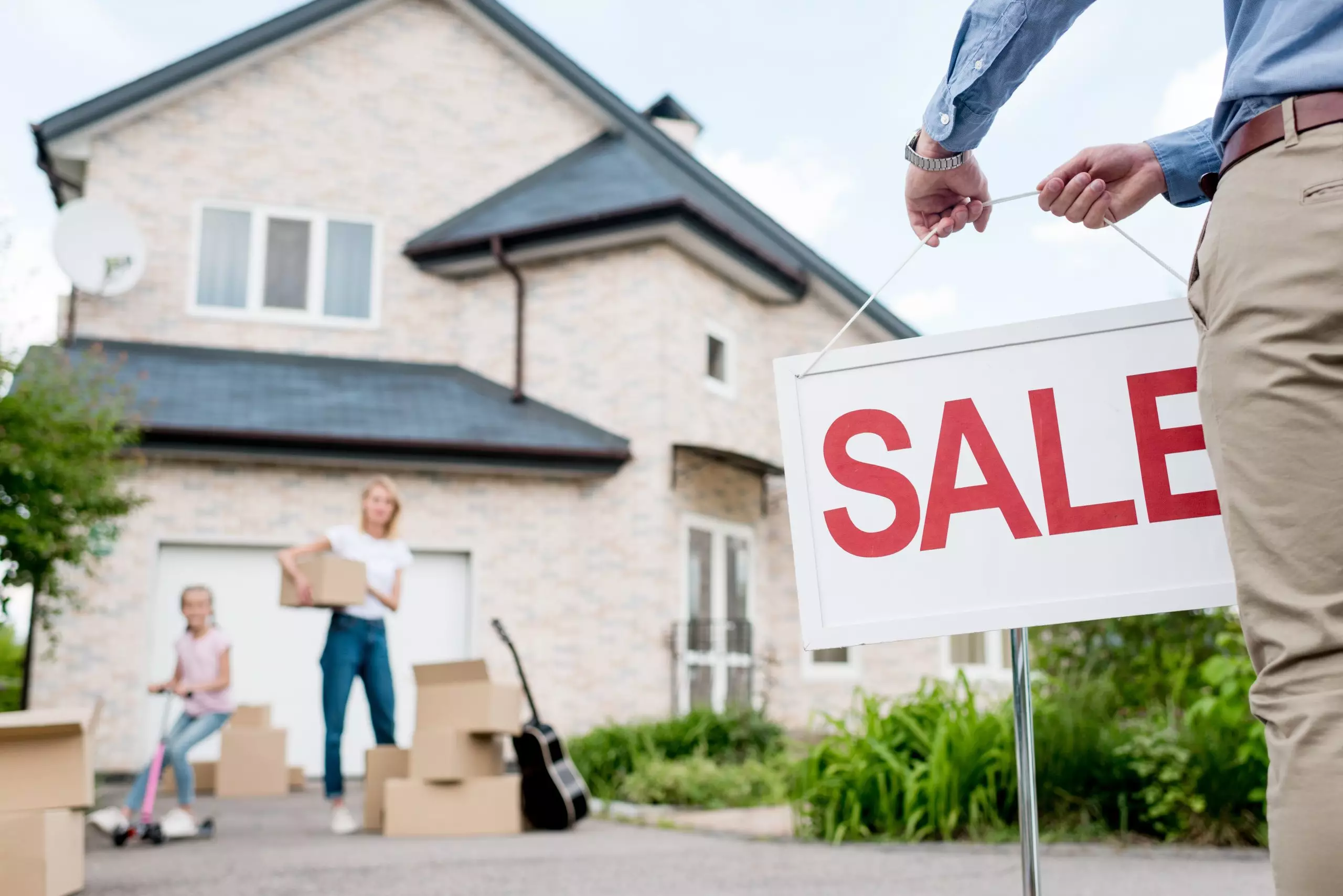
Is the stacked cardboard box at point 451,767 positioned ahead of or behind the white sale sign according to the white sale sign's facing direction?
behind

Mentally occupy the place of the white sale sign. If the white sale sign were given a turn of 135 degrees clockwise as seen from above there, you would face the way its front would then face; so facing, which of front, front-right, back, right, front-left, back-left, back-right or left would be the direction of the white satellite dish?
front

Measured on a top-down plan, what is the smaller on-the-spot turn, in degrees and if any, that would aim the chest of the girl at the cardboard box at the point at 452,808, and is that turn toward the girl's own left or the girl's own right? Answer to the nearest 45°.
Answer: approximately 90° to the girl's own left

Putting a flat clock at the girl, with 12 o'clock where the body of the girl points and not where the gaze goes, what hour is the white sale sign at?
The white sale sign is roughly at 10 o'clock from the girl.

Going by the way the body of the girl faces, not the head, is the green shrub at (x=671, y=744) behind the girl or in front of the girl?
behind

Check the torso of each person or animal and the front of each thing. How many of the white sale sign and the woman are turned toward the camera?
2

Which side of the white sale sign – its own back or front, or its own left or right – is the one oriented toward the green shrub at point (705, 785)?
back

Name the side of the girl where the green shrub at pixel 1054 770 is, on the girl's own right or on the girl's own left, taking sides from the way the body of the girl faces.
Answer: on the girl's own left

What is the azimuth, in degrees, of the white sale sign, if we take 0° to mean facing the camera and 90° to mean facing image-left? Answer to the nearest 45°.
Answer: approximately 0°
